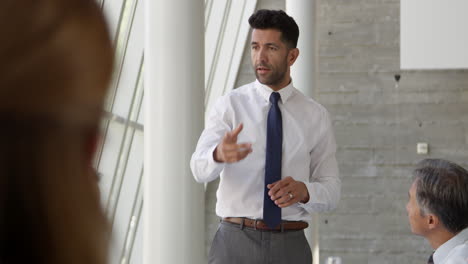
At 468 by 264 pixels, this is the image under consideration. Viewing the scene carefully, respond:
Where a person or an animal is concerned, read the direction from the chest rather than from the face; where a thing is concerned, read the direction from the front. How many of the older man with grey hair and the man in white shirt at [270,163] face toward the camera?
1

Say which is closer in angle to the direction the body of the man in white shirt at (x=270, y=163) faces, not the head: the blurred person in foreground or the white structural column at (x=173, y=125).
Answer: the blurred person in foreground

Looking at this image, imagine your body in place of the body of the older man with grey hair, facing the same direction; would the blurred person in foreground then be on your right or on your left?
on your left

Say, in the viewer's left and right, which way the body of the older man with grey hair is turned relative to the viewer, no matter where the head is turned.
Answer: facing away from the viewer and to the left of the viewer

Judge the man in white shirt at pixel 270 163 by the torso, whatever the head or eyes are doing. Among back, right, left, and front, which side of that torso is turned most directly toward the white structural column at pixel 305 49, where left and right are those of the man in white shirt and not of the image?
back

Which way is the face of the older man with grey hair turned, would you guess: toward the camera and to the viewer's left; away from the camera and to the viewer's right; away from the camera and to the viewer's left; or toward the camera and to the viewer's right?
away from the camera and to the viewer's left

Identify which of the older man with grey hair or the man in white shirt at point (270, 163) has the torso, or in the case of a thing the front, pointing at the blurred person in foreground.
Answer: the man in white shirt

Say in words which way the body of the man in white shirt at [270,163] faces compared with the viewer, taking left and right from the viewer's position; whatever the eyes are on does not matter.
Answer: facing the viewer

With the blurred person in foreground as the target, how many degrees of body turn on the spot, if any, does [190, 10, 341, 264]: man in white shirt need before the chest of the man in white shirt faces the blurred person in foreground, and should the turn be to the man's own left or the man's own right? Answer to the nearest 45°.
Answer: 0° — they already face them

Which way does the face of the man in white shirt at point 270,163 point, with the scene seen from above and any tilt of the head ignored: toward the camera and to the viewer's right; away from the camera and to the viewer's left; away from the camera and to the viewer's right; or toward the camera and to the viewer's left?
toward the camera and to the viewer's left
